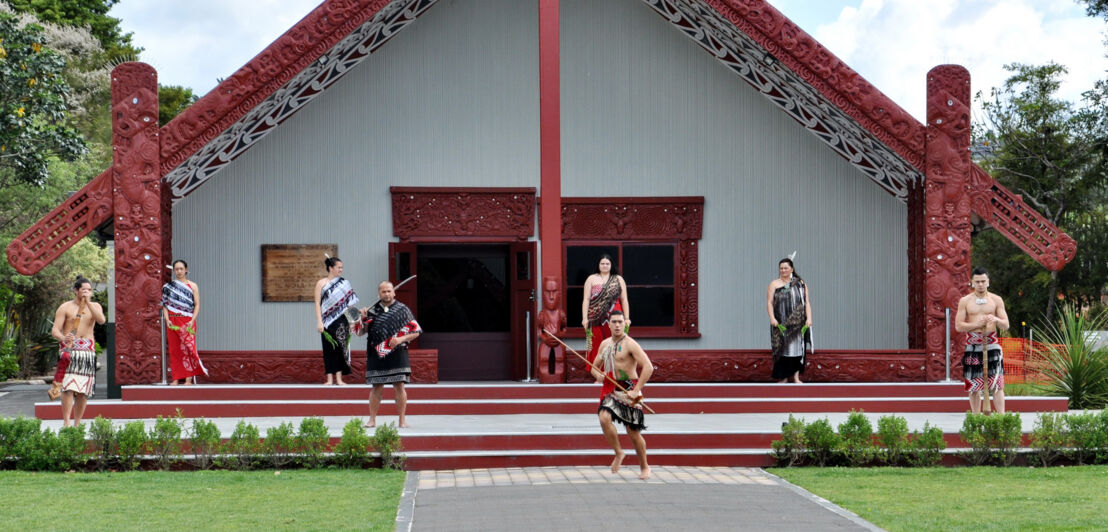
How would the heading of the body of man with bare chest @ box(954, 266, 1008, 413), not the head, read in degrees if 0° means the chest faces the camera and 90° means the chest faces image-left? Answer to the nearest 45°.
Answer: approximately 0°

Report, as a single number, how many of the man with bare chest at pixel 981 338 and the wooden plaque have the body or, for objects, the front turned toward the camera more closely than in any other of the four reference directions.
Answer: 2

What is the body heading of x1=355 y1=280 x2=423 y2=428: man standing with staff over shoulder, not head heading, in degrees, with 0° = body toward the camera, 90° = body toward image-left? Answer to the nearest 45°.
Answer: approximately 0°

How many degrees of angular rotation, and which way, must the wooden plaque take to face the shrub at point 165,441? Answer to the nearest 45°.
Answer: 0° — it already faces it

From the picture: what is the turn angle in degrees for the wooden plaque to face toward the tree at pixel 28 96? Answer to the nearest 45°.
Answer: approximately 135° to its right

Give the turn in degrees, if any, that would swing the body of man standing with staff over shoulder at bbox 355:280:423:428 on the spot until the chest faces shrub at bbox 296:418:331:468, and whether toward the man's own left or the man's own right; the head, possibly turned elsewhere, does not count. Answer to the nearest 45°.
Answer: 0° — they already face it

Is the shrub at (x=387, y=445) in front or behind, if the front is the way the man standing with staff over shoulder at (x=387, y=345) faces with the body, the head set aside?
in front

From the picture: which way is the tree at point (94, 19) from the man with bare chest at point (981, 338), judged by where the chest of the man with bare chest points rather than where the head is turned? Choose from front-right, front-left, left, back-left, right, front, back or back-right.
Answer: back-right

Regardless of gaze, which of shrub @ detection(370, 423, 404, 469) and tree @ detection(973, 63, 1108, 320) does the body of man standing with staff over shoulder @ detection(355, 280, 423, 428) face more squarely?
the shrub

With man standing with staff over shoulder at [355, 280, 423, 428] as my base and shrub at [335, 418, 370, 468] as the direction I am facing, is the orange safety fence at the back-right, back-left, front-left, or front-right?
back-left
